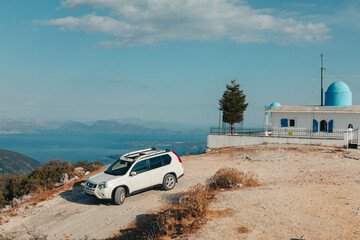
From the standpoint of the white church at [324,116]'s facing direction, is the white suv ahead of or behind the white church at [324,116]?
ahead

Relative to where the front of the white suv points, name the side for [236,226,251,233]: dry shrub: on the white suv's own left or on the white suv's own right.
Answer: on the white suv's own left

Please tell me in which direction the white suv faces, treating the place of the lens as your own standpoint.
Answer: facing the viewer and to the left of the viewer

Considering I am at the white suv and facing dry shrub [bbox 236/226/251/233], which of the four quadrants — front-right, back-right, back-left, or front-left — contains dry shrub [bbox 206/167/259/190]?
front-left

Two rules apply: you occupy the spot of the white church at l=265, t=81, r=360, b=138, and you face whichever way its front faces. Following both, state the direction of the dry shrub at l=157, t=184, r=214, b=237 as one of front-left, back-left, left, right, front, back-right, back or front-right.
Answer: front

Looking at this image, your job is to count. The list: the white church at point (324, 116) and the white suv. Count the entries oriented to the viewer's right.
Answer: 0

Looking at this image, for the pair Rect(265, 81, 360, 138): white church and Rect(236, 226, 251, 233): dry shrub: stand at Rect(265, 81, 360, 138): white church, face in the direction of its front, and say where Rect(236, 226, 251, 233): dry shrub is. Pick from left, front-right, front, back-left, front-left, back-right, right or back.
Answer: front

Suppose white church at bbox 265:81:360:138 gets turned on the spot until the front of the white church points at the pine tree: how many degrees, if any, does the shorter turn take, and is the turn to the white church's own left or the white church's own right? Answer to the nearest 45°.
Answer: approximately 90° to the white church's own right

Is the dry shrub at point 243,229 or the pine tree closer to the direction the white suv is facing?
the dry shrub

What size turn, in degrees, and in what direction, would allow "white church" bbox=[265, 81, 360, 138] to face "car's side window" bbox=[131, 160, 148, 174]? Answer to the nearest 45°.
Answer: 0° — it already faces it

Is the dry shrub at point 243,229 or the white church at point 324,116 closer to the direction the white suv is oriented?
the dry shrub

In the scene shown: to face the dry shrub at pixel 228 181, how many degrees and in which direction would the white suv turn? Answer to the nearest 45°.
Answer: approximately 135° to its left

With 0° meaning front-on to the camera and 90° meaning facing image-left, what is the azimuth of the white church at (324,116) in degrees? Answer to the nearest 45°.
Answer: approximately 0°
